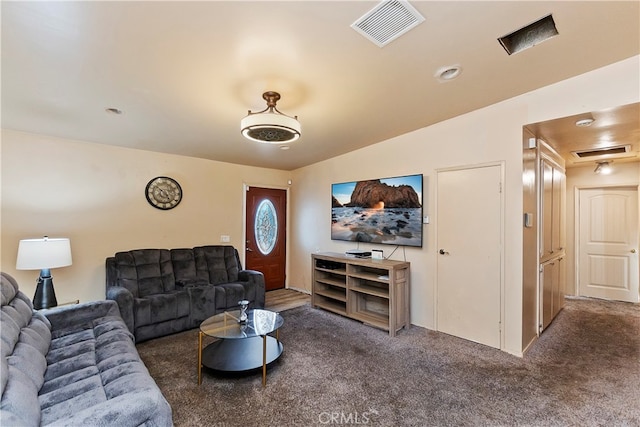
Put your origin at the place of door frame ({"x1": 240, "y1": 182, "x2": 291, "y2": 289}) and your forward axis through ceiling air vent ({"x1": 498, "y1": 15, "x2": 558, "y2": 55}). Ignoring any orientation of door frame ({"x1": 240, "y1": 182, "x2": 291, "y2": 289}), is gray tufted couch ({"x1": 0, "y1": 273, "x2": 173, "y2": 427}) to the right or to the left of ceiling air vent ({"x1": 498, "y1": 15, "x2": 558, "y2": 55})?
right

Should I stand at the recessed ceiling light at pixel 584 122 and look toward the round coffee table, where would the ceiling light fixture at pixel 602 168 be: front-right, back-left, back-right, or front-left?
back-right

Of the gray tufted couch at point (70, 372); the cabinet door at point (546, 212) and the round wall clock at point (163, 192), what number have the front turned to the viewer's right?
2

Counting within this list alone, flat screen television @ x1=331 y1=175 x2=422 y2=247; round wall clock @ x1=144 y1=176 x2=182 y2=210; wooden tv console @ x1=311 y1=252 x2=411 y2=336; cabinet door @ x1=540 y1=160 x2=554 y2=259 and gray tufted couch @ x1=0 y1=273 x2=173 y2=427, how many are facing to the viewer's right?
2

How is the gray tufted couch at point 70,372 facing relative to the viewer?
to the viewer's right

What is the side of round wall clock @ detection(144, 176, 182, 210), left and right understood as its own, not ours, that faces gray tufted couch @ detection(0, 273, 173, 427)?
front

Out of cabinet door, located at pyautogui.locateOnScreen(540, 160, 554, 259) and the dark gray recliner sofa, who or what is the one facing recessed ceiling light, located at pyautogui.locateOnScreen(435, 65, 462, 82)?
the dark gray recliner sofa

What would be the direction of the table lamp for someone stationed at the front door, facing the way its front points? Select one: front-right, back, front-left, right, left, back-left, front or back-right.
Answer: right

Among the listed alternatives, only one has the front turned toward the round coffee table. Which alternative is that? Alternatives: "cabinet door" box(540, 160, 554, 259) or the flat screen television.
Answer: the flat screen television

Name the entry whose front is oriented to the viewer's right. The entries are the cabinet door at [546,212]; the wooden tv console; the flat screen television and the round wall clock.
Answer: the cabinet door

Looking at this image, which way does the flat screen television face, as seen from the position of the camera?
facing the viewer and to the left of the viewer

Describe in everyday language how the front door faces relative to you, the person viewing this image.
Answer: facing the viewer and to the right of the viewer

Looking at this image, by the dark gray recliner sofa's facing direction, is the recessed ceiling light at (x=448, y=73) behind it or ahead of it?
ahead

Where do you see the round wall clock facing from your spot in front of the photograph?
facing the viewer

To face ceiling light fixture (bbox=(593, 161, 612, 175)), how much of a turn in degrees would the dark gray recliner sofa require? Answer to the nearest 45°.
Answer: approximately 45° to its left

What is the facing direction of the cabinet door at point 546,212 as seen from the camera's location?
facing to the right of the viewer

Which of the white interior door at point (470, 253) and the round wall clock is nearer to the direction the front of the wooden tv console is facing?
the round wall clock

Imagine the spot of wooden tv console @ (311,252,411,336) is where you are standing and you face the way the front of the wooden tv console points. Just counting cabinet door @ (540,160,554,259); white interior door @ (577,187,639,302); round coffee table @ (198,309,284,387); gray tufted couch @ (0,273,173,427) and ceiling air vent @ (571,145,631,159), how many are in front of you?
2

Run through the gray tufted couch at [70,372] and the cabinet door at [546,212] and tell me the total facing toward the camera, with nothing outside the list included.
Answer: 0
